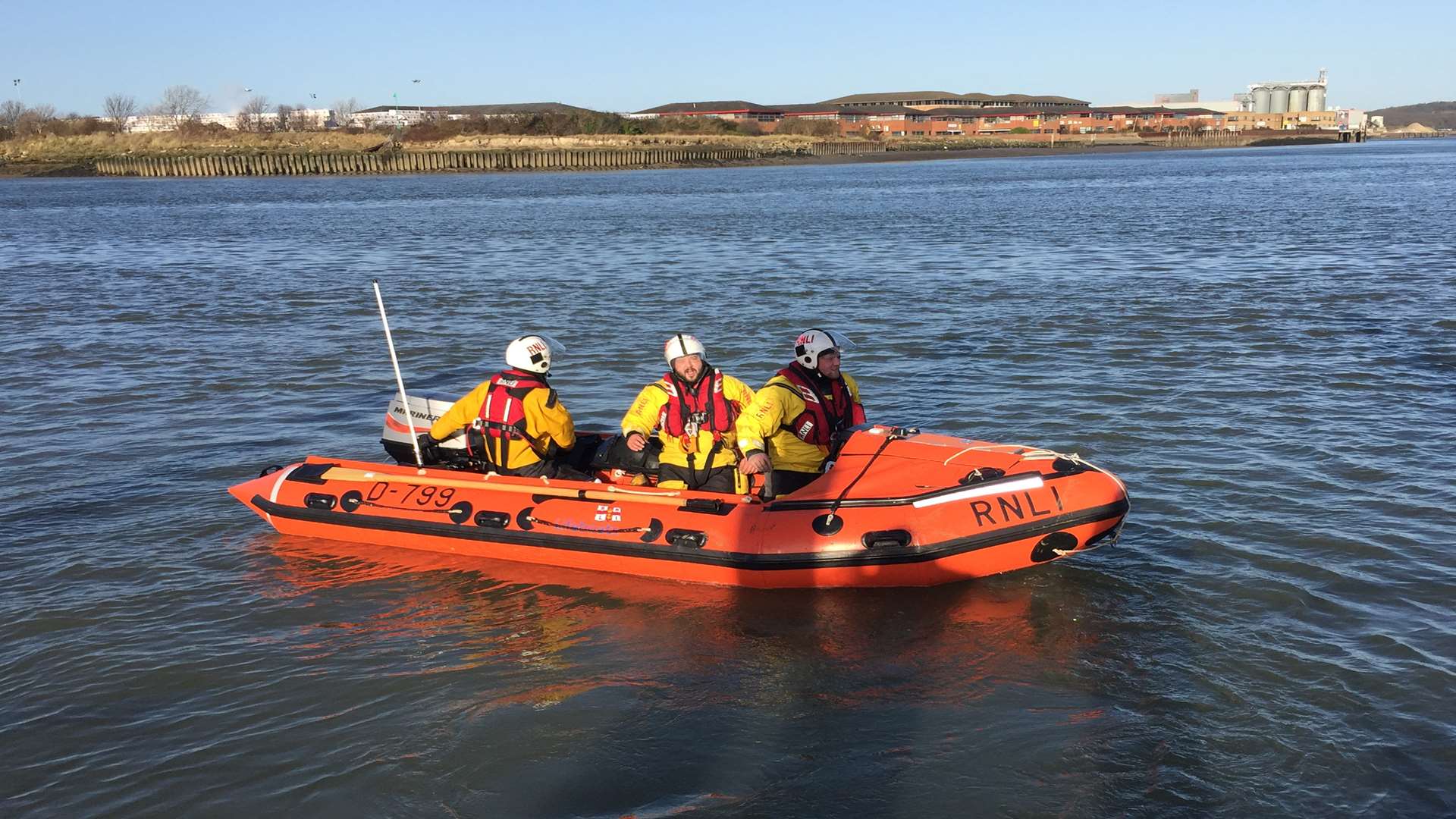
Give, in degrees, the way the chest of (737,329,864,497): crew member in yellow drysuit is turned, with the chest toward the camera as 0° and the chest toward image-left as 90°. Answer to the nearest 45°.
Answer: approximately 315°

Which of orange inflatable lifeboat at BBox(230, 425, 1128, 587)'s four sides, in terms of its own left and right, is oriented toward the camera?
right

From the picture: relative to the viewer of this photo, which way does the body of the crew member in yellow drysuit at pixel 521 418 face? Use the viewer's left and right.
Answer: facing away from the viewer and to the right of the viewer

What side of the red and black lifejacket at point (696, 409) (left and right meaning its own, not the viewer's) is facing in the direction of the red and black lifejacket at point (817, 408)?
left

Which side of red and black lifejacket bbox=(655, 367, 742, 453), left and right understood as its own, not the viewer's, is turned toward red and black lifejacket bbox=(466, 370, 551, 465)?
right

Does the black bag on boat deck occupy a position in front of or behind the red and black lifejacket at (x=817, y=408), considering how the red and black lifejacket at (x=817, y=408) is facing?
behind

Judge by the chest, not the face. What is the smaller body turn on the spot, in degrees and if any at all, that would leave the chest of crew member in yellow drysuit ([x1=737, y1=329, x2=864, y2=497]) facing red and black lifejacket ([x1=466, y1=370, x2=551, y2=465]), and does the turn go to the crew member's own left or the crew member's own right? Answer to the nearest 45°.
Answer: approximately 135° to the crew member's own right

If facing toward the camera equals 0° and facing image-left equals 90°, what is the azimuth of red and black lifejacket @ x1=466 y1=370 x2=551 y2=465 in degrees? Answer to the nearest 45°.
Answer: approximately 225°

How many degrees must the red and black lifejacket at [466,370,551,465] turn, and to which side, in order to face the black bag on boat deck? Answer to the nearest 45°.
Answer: approximately 45° to its right

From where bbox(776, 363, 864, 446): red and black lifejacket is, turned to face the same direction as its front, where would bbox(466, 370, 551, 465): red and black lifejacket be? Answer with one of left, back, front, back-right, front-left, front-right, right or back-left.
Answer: back-right
